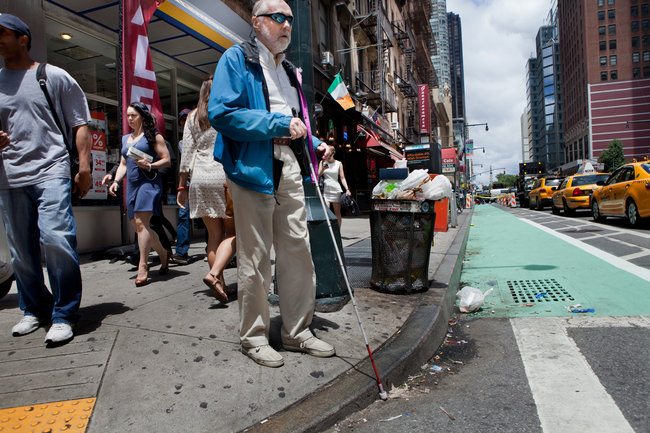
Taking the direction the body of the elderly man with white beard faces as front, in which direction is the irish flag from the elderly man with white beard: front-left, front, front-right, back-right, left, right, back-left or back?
back-left

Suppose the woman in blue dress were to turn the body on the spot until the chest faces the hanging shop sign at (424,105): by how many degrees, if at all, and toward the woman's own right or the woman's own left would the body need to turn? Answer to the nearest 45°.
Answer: approximately 180°

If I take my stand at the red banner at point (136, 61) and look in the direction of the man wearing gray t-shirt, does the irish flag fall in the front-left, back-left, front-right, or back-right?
back-left

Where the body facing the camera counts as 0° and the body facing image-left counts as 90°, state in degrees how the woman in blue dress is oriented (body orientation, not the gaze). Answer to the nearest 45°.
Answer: approximately 45°

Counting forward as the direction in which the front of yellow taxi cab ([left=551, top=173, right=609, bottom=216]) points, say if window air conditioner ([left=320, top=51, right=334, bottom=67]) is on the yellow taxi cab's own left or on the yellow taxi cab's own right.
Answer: on the yellow taxi cab's own left

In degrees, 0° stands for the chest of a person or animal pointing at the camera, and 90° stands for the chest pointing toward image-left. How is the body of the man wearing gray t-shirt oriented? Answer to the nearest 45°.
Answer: approximately 45°

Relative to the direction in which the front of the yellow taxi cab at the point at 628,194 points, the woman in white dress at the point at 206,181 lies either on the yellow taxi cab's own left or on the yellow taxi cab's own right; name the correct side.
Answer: on the yellow taxi cab's own left

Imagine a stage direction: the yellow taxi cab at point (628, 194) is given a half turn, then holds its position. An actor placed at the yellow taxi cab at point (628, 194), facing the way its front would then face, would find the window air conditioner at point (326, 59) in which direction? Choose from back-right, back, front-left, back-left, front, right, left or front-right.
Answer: back-right

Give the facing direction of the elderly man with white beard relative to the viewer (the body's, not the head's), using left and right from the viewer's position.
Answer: facing the viewer and to the right of the viewer

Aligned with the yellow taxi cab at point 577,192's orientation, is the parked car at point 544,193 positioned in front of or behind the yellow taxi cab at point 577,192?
in front

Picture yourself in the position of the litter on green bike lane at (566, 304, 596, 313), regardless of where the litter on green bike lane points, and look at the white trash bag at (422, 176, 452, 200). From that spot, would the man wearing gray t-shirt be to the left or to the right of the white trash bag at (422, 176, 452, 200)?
left

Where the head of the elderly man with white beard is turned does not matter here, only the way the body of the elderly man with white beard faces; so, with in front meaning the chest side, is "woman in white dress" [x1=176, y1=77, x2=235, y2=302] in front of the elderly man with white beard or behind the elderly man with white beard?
behind

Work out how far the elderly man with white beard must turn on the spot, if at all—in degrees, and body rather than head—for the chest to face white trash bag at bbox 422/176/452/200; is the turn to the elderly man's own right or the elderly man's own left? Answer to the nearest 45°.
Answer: approximately 90° to the elderly man's own left

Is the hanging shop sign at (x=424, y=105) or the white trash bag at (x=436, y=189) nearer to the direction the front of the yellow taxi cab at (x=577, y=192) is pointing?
the hanging shop sign

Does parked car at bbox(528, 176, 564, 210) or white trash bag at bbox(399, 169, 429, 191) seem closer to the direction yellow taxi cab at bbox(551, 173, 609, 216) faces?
the parked car
